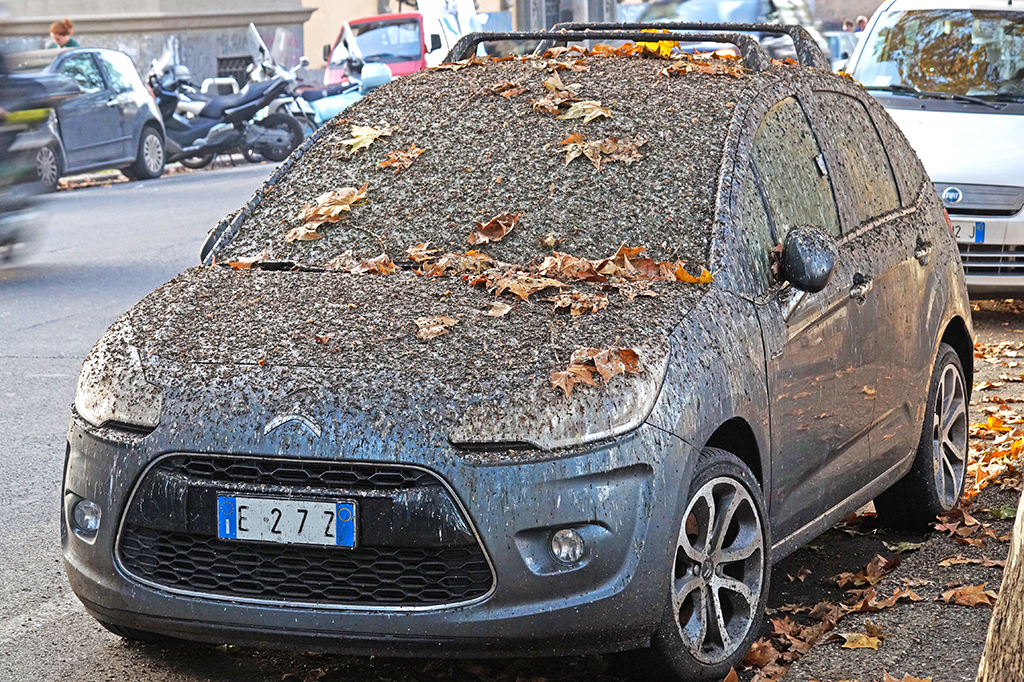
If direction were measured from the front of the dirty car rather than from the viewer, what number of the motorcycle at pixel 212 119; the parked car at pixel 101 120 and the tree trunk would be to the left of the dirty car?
1

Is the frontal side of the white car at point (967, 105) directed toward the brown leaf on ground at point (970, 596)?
yes

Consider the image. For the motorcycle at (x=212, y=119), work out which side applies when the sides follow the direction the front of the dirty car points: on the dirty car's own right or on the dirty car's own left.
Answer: on the dirty car's own right

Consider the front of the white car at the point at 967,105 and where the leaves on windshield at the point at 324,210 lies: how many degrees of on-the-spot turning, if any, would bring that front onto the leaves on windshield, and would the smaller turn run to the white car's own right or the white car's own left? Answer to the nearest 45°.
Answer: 0° — it already faces it

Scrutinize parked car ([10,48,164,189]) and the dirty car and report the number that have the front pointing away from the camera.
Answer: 0

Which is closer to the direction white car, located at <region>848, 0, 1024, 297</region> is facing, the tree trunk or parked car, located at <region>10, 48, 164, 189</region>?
the tree trunk

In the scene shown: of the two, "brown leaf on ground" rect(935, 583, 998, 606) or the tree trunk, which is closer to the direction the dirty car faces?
the tree trunk

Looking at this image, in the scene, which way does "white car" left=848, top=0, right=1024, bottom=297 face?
toward the camera

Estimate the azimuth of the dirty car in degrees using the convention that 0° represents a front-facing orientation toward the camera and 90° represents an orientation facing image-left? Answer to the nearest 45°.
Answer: approximately 45°

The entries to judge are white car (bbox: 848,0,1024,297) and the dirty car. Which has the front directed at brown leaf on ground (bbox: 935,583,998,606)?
the white car
